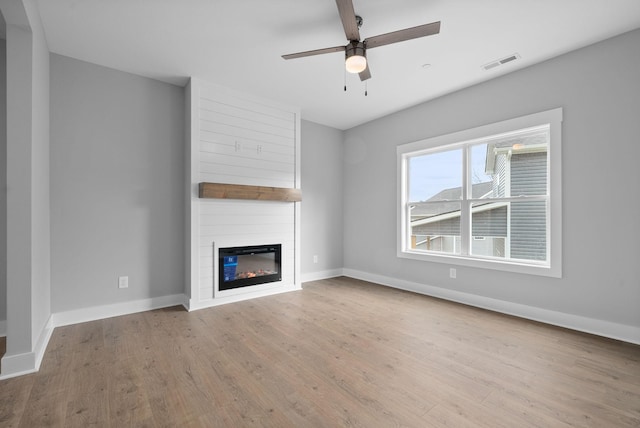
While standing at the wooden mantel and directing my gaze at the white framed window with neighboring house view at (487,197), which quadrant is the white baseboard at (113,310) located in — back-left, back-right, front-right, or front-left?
back-right

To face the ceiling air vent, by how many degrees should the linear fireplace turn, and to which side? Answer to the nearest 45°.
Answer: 0° — it already faces it

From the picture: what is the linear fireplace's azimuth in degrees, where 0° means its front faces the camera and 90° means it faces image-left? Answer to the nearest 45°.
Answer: approximately 315°

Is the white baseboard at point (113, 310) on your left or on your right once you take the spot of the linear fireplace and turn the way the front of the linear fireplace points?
on your right

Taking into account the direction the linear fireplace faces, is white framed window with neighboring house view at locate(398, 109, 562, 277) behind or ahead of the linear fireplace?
ahead

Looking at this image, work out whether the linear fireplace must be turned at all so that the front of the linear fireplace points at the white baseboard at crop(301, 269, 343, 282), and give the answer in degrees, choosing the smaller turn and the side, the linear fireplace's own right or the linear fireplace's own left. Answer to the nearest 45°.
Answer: approximately 90° to the linear fireplace's own left
